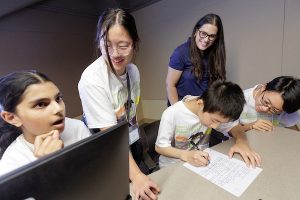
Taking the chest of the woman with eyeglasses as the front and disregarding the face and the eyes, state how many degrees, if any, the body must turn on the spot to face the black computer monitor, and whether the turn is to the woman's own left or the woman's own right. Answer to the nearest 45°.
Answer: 0° — they already face it

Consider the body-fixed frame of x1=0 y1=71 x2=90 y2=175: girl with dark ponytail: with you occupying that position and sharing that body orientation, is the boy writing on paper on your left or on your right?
on your left

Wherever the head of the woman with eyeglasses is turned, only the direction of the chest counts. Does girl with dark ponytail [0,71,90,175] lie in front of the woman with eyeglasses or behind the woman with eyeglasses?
in front

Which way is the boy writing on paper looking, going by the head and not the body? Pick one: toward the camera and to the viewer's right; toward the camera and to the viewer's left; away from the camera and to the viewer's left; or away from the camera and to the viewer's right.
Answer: toward the camera and to the viewer's right

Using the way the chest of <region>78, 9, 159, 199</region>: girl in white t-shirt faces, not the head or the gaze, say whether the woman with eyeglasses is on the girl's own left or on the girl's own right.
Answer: on the girl's own left
